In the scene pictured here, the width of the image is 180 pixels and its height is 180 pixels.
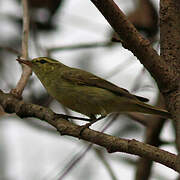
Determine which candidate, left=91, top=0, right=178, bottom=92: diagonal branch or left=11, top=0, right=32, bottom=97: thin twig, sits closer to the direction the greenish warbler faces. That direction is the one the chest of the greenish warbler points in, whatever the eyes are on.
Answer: the thin twig

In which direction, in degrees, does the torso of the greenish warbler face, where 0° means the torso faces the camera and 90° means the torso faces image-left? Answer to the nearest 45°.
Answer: approximately 90°

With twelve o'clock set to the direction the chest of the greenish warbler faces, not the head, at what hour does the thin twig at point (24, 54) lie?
The thin twig is roughly at 11 o'clock from the greenish warbler.
